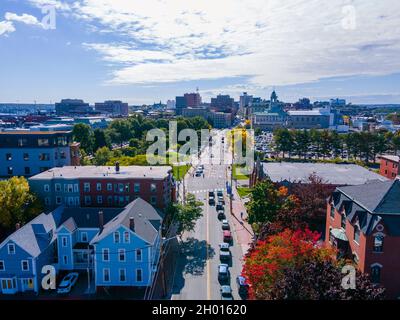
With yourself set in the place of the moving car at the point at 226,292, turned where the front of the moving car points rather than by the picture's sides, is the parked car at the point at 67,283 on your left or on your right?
on your left

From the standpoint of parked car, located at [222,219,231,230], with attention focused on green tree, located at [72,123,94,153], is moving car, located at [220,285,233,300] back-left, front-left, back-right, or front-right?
back-left

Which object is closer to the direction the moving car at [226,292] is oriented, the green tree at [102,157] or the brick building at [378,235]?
the green tree

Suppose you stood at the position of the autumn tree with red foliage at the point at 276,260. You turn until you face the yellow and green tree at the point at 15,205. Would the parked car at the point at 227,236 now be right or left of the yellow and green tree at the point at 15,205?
right

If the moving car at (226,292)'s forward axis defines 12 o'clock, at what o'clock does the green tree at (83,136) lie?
The green tree is roughly at 11 o'clock from the moving car.

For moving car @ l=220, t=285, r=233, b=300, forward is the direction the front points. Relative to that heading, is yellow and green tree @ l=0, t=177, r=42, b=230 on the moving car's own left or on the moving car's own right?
on the moving car's own left

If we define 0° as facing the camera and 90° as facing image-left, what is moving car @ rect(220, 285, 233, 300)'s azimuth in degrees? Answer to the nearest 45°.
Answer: approximately 180°

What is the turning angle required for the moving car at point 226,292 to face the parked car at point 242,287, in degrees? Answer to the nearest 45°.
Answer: approximately 45° to its right
